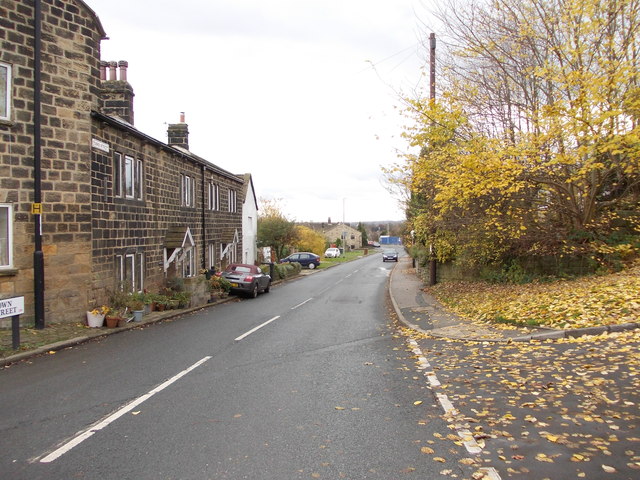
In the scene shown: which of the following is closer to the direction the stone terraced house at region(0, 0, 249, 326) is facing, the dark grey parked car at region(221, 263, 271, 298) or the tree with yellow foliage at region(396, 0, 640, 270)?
the tree with yellow foliage

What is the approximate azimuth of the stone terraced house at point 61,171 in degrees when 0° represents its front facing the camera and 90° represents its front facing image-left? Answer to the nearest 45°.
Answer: approximately 315°

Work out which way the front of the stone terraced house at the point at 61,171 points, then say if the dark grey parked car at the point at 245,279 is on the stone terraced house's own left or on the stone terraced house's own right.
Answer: on the stone terraced house's own left

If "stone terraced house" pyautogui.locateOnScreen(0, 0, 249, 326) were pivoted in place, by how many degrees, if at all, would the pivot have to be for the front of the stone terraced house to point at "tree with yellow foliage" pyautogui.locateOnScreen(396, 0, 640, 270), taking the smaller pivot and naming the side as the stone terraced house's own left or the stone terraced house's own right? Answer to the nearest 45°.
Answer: approximately 45° to the stone terraced house's own left

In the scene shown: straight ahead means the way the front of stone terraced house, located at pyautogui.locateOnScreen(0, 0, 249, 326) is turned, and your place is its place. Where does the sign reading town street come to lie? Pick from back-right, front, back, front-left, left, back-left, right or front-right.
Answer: front-right

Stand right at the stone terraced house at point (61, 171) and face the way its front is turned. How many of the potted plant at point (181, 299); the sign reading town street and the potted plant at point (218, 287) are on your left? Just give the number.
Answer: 2

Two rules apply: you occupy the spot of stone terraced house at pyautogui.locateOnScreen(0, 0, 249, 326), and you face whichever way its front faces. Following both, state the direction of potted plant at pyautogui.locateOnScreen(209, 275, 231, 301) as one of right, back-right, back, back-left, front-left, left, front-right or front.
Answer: left

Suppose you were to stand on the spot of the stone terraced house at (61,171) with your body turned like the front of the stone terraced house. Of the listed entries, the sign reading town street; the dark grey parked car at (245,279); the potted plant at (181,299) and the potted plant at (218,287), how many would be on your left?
3
